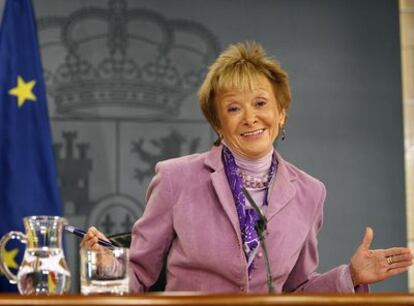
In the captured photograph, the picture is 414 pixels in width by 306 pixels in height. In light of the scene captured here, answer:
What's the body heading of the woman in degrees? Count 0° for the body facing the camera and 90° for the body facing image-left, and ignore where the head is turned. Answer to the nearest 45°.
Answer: approximately 0°

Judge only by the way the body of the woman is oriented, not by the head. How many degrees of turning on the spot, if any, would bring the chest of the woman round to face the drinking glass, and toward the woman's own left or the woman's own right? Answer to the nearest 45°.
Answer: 0° — they already face it

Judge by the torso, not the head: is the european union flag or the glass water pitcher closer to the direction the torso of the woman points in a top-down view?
the glass water pitcher

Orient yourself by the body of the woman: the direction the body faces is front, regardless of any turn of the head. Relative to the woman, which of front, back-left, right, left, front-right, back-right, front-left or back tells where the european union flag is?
back-right

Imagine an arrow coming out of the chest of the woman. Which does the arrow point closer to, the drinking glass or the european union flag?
the drinking glass

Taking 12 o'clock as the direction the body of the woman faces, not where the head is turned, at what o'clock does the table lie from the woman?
The table is roughly at 12 o'clock from the woman.
